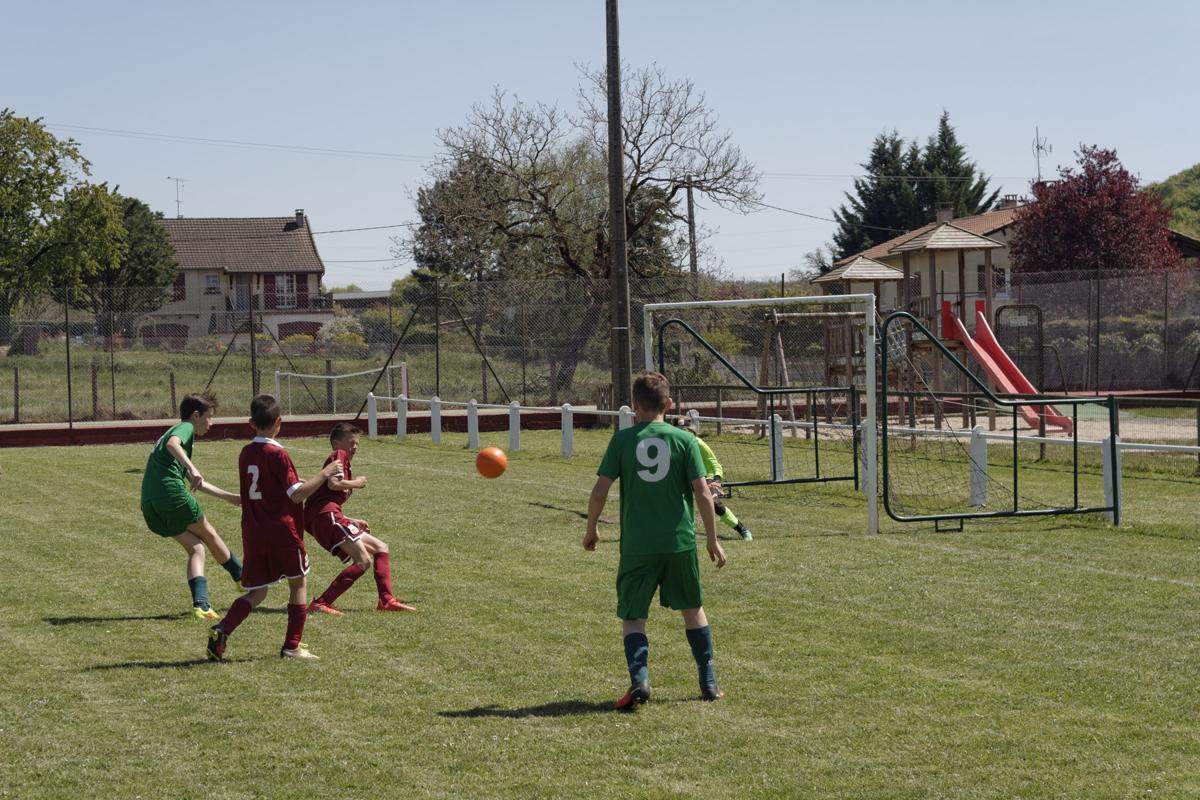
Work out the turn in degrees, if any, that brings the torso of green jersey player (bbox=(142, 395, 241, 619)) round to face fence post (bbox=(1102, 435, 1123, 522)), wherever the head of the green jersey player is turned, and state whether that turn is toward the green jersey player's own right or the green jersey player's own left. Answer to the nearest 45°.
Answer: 0° — they already face it

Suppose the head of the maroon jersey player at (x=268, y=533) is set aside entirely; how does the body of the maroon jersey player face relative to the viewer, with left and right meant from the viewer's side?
facing away from the viewer and to the right of the viewer

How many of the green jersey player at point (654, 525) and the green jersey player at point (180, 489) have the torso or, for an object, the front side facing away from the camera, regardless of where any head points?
1

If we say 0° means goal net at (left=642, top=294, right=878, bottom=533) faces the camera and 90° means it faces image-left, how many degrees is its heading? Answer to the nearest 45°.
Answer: approximately 45°

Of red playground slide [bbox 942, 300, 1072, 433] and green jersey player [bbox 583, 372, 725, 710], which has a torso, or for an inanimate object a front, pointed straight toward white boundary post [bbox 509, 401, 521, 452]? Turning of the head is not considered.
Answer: the green jersey player

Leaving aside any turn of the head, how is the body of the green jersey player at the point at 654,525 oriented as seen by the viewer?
away from the camera

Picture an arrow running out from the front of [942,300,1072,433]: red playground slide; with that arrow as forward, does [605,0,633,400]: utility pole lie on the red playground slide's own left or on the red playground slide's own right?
on the red playground slide's own right

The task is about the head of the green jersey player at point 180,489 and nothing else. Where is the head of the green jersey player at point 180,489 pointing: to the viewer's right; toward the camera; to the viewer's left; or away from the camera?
to the viewer's right

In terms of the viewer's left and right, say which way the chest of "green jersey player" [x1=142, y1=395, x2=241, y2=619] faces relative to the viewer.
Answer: facing to the right of the viewer

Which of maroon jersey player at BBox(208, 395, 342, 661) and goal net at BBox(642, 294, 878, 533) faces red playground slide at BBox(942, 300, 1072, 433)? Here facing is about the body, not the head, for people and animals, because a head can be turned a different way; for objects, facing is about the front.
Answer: the maroon jersey player

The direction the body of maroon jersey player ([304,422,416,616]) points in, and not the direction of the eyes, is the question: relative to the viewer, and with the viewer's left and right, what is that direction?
facing to the right of the viewer

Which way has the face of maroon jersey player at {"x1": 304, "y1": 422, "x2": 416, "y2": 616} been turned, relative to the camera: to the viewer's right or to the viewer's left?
to the viewer's right

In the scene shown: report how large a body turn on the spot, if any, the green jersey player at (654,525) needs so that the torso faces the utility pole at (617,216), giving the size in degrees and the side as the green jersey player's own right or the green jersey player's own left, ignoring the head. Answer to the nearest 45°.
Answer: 0° — they already face it
